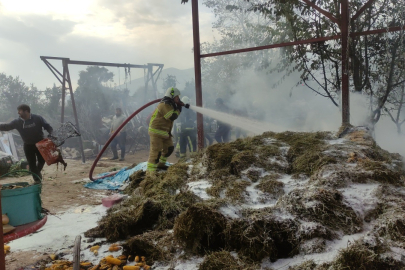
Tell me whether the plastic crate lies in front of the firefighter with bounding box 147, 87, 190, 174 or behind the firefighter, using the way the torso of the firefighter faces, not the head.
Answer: behind

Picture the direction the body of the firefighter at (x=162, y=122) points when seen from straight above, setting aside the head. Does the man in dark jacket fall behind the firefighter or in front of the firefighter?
behind

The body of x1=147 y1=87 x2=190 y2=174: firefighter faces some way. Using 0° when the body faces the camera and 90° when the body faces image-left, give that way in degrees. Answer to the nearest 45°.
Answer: approximately 270°

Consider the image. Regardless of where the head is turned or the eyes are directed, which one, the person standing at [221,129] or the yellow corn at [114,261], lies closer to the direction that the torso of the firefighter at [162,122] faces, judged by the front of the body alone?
the person standing

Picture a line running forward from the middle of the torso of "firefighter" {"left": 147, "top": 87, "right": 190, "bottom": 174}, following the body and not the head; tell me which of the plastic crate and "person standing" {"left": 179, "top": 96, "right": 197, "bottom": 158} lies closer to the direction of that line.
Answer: the person standing

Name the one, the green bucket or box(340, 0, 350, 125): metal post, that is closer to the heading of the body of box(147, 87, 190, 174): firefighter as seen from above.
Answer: the metal post

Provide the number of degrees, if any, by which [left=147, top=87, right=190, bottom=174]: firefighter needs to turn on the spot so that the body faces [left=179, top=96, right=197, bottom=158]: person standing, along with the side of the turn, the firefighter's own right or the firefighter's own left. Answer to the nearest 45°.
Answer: approximately 90° to the firefighter's own left
